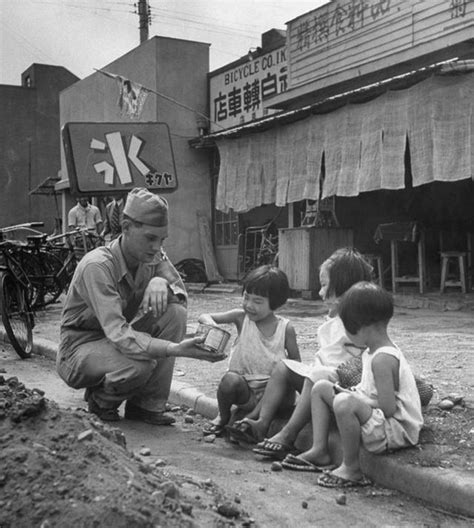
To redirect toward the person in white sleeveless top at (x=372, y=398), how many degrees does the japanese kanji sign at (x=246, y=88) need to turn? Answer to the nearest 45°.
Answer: approximately 45° to its left

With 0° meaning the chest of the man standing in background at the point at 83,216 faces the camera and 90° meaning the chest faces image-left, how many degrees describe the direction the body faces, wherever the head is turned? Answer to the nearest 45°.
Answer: approximately 0°

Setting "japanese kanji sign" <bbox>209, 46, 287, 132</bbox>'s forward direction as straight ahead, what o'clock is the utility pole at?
The utility pole is roughly at 4 o'clock from the japanese kanji sign.

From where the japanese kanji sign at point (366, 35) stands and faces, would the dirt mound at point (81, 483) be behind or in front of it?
in front

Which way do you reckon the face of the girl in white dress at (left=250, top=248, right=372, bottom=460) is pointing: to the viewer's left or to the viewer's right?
to the viewer's left

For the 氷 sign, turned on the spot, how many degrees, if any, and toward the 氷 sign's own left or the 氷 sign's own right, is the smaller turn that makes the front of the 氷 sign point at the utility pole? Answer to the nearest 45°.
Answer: approximately 180°

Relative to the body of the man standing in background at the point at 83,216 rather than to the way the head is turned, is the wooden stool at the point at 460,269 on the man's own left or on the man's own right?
on the man's own left

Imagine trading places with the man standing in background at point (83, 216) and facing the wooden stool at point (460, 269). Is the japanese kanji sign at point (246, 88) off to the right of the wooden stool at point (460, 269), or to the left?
left

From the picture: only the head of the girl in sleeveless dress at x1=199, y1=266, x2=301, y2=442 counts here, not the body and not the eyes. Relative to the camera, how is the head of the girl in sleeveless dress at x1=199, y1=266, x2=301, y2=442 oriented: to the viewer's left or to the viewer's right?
to the viewer's left

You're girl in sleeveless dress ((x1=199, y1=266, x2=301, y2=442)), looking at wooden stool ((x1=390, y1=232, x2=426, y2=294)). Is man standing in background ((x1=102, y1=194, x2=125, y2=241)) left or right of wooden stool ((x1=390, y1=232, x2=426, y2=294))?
left

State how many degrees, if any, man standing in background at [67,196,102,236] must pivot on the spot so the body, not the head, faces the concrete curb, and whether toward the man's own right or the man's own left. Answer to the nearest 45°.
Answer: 0° — they already face it

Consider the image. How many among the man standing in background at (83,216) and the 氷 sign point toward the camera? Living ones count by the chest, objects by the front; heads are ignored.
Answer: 2
